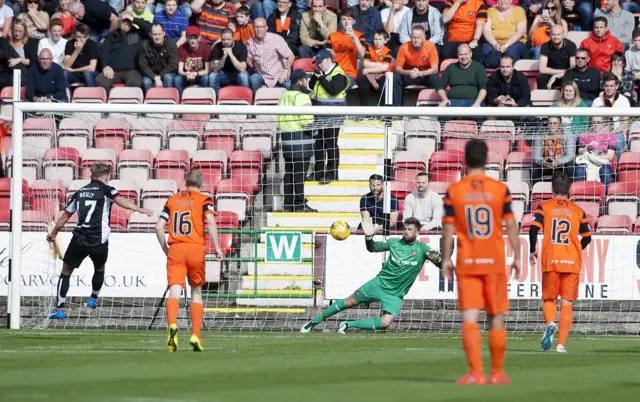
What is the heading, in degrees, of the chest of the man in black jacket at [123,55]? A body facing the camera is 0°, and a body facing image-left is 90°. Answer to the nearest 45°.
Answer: approximately 0°

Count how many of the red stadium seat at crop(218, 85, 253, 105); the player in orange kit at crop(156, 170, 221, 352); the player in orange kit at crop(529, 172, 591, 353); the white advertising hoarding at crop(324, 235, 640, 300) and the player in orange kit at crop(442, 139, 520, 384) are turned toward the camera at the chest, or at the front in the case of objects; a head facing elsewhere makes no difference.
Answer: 2

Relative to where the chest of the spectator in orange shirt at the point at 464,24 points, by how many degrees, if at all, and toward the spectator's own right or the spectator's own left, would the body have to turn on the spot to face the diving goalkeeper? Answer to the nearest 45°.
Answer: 0° — they already face them

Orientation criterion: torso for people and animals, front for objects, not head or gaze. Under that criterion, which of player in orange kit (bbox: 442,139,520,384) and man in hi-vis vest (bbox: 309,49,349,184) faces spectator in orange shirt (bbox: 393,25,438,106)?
the player in orange kit

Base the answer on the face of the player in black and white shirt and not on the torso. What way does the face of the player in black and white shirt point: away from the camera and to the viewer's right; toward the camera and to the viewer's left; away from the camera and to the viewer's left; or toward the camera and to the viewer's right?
away from the camera and to the viewer's right

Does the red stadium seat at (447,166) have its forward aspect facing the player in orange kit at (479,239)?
yes

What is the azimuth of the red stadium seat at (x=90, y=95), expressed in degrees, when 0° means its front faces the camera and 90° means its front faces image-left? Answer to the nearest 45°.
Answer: approximately 0°

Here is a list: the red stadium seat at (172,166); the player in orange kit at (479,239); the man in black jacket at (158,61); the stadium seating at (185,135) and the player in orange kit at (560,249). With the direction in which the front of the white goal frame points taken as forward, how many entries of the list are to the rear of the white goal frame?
3

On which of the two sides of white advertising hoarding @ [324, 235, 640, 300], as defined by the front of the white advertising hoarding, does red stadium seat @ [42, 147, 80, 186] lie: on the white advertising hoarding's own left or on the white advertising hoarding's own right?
on the white advertising hoarding's own right

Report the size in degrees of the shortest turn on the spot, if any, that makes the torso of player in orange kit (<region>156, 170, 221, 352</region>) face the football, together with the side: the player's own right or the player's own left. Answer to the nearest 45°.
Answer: approximately 45° to the player's own right

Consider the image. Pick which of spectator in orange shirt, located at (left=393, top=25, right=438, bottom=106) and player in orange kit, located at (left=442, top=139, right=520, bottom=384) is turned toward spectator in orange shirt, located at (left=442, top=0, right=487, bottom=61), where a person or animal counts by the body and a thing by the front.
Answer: the player in orange kit

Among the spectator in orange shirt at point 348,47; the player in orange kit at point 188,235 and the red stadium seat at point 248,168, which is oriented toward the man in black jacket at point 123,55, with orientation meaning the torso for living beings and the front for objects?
the player in orange kit
